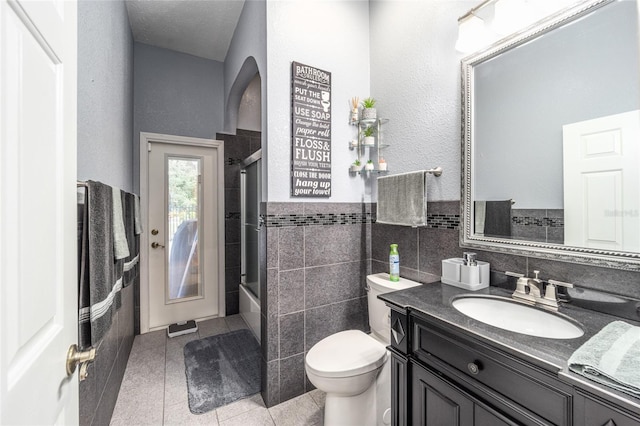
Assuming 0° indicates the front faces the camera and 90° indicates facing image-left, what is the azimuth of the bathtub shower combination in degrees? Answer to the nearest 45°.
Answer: approximately 90°

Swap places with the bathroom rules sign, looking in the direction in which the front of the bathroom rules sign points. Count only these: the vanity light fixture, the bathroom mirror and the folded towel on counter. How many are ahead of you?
3

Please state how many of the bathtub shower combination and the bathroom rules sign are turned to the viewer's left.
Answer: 1

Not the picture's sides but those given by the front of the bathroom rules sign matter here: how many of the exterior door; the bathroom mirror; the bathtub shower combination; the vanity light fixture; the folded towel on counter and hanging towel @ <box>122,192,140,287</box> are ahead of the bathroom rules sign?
3

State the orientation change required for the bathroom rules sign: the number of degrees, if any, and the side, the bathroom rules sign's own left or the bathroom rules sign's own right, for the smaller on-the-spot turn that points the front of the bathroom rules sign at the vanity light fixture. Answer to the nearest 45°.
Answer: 0° — it already faces it

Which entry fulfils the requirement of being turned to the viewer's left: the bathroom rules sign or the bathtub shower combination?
the bathtub shower combination

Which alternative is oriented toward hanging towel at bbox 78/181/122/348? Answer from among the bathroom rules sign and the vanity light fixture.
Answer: the vanity light fixture

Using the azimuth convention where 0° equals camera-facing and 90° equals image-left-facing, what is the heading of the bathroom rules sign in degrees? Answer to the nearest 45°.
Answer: approximately 315°

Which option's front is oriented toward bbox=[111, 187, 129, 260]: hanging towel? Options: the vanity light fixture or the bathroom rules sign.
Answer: the vanity light fixture
